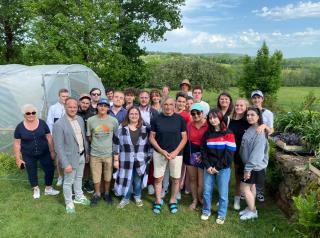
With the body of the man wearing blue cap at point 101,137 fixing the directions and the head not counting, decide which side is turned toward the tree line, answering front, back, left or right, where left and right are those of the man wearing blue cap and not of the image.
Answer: back

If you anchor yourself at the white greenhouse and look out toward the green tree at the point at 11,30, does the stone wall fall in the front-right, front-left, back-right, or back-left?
back-right

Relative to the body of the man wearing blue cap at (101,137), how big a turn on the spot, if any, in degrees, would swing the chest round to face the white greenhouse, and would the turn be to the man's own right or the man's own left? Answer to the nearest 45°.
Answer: approximately 135° to the man's own right

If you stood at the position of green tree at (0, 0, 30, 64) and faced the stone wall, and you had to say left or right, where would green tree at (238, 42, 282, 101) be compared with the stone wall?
left

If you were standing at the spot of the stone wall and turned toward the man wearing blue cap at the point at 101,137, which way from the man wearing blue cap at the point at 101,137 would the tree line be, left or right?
right

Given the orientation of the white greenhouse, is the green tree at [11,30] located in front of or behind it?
behind

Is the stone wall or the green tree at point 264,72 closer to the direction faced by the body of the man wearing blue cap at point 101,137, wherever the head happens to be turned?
the stone wall

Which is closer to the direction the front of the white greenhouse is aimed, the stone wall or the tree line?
the stone wall

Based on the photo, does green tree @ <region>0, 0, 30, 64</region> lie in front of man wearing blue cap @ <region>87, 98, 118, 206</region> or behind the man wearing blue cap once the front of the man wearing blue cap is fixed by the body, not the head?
behind

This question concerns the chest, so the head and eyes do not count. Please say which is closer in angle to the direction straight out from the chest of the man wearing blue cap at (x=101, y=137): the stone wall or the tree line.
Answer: the stone wall
